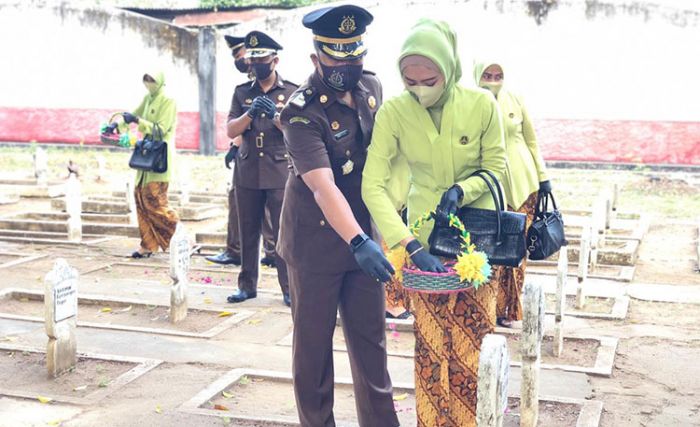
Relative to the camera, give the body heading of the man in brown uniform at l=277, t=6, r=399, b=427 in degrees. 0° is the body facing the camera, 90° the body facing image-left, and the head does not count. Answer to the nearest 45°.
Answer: approximately 315°

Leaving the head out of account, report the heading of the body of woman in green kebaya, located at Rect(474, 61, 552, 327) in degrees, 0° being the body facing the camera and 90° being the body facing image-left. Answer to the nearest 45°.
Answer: approximately 45°

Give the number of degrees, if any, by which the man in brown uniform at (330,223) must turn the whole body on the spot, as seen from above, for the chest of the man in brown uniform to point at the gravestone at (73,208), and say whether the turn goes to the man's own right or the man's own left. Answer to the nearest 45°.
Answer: approximately 180°

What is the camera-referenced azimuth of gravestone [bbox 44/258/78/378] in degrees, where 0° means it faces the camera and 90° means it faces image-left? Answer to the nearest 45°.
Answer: approximately 315°

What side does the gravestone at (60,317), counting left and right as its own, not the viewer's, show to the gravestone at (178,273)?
left

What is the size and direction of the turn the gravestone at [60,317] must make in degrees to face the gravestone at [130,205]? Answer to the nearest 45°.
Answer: approximately 135° to its left

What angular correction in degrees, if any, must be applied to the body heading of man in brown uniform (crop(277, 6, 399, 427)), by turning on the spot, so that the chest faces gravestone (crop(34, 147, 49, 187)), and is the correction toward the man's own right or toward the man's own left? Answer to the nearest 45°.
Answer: approximately 180°

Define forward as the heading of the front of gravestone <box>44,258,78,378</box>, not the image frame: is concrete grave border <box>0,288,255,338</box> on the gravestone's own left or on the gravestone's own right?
on the gravestone's own left

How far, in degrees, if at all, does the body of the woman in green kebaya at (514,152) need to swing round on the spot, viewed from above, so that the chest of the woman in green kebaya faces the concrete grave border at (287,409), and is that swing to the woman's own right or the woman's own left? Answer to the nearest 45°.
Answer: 0° — they already face it

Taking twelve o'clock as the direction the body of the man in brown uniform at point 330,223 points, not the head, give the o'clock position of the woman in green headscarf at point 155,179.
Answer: The woman in green headscarf is roughly at 7 o'clock from the man in brown uniform.

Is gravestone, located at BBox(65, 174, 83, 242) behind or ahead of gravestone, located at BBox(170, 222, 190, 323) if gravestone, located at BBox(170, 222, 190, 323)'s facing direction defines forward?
behind

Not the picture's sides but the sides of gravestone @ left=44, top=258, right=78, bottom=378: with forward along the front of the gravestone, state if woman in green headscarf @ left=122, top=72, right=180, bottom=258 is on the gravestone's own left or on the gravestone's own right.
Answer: on the gravestone's own left
